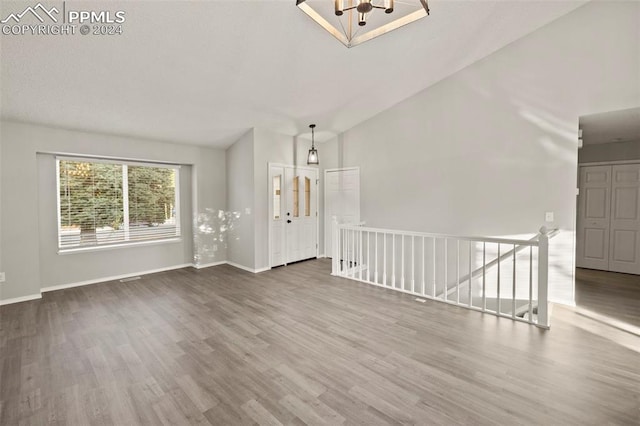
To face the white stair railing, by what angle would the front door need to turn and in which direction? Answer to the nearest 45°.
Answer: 0° — it already faces it

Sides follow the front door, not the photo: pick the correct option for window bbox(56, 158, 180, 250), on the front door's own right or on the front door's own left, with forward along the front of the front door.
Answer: on the front door's own right

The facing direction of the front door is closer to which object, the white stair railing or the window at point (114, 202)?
the white stair railing

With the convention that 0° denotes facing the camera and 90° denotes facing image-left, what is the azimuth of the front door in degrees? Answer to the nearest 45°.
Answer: approximately 315°

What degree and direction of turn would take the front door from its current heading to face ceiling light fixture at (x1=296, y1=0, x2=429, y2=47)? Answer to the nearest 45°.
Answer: approximately 45° to its right
